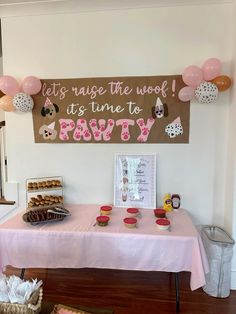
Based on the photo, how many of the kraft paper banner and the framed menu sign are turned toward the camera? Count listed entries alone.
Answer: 2

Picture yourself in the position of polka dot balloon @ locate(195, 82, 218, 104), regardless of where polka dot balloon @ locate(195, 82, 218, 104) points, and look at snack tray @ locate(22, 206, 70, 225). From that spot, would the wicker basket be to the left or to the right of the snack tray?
left

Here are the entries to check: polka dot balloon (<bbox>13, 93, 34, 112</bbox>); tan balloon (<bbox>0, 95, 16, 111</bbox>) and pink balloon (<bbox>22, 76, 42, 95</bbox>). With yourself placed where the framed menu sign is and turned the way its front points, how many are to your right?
3

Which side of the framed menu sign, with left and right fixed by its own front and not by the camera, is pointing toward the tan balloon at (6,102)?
right

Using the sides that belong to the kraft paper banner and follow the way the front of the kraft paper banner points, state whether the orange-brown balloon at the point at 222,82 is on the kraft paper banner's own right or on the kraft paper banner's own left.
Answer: on the kraft paper banner's own left

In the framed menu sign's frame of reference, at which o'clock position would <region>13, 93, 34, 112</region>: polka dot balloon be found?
The polka dot balloon is roughly at 3 o'clock from the framed menu sign.

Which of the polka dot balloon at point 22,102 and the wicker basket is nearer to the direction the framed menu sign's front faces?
the wicker basket

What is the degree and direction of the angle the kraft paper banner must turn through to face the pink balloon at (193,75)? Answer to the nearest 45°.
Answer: approximately 90° to its left

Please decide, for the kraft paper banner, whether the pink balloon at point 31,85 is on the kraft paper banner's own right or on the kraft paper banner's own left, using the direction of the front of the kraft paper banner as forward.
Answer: on the kraft paper banner's own right

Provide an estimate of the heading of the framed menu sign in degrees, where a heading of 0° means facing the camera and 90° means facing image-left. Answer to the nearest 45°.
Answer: approximately 0°
